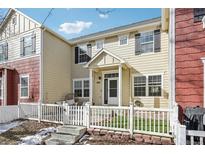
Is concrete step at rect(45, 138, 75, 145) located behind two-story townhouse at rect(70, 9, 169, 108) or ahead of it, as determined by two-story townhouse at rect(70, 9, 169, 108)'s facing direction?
ahead

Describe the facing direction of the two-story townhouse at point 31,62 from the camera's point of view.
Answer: facing the viewer and to the left of the viewer

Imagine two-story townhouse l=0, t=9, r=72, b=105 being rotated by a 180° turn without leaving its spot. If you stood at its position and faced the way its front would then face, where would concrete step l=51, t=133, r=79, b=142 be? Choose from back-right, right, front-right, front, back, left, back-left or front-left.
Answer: back-right

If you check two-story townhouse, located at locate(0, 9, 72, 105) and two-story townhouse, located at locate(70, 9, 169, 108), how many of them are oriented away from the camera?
0
